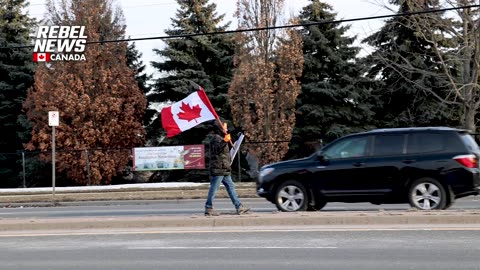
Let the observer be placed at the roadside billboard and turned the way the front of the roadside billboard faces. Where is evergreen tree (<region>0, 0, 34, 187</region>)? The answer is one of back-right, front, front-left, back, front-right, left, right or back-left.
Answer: back-right

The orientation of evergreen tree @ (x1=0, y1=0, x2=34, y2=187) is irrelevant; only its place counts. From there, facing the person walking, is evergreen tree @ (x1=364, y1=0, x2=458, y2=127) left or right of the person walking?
left

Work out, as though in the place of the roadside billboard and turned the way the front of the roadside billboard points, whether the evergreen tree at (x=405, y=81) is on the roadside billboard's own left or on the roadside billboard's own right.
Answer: on the roadside billboard's own left

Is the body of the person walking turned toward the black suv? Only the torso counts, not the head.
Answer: yes

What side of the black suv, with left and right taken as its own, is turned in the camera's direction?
left

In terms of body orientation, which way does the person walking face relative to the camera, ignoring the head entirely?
to the viewer's right

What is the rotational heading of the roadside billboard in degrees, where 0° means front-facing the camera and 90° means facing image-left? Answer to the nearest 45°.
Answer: approximately 0°

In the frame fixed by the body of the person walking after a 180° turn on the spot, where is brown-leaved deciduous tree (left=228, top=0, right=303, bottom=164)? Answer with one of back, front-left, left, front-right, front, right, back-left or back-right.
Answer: right

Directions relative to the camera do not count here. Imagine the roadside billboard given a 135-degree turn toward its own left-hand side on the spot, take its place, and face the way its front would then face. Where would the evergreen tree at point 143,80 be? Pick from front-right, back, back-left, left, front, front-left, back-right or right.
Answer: front-left

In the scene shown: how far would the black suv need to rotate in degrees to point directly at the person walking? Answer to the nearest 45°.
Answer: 0° — it already faces them

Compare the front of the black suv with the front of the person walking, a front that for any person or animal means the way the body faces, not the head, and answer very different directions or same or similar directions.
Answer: very different directions
